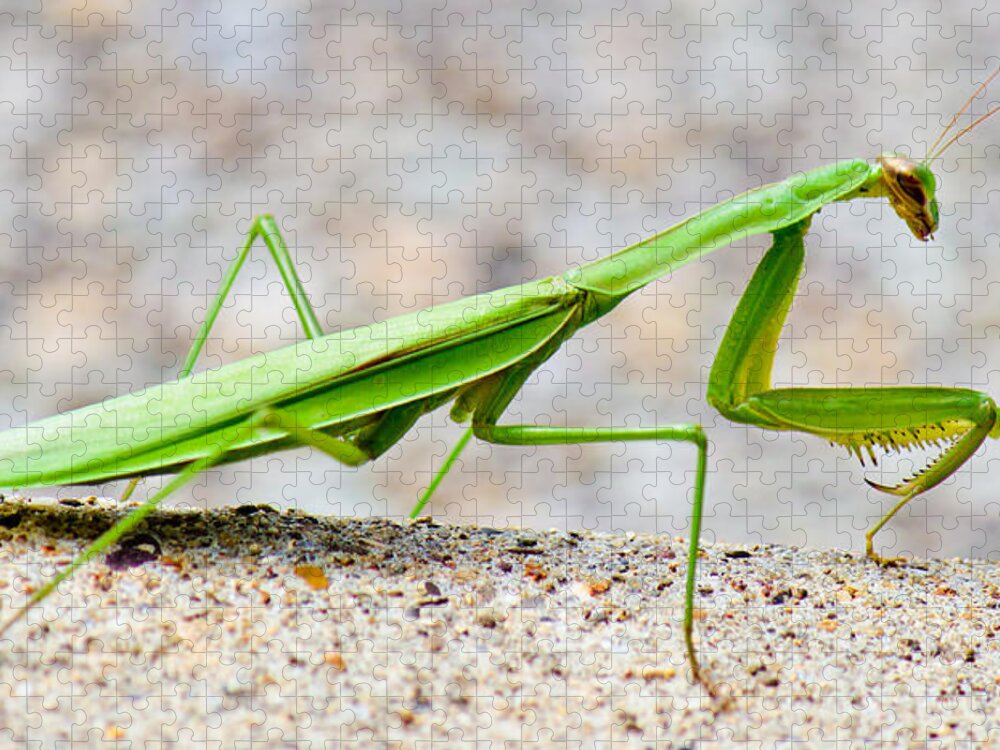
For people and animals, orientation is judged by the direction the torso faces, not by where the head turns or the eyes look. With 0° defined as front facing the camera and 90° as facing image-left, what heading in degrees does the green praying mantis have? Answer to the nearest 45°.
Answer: approximately 270°
